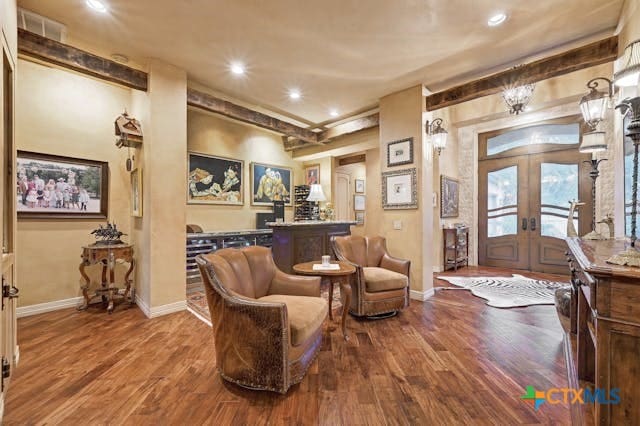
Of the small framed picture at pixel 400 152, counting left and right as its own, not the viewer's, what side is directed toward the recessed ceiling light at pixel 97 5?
front

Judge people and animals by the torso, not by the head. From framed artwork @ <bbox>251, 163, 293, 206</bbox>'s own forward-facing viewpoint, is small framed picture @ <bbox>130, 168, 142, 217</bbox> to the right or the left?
on its right

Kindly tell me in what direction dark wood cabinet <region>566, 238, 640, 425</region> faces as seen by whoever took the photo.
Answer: facing to the left of the viewer

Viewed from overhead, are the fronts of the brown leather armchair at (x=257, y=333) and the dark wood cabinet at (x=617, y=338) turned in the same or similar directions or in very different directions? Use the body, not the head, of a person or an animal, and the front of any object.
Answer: very different directions

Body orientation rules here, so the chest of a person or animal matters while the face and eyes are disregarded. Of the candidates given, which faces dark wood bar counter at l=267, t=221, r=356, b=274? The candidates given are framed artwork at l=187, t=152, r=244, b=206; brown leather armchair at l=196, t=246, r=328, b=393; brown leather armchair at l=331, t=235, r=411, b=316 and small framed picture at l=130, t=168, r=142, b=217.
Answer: the framed artwork

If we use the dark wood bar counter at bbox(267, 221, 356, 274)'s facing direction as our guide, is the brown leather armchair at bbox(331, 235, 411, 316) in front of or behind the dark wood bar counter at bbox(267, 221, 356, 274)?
in front

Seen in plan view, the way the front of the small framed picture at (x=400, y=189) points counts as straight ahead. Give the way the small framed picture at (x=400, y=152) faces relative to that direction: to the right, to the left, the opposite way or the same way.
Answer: the same way

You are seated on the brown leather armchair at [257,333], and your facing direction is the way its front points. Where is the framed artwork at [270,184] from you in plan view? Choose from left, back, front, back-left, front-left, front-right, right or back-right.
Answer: back-left

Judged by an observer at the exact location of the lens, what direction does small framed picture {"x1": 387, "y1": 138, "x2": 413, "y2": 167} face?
facing the viewer and to the left of the viewer
